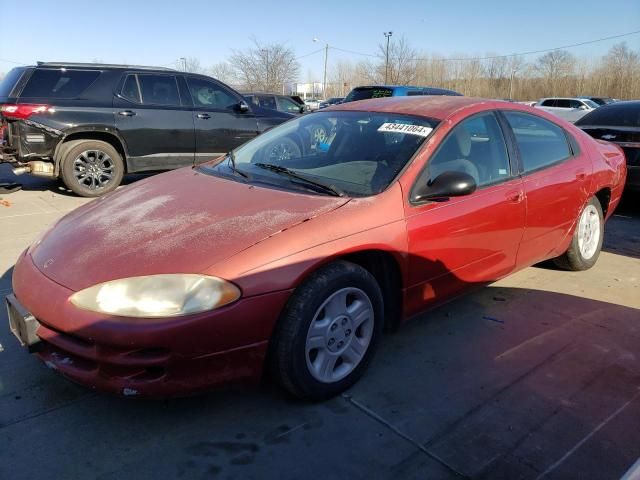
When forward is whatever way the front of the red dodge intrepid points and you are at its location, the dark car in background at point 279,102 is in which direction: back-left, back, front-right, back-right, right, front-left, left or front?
back-right

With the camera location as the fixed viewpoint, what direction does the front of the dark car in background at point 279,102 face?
facing to the right of the viewer

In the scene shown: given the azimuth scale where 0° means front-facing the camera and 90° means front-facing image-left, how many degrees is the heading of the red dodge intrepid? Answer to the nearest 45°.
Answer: approximately 45°

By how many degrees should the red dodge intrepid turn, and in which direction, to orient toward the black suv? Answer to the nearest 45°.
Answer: approximately 90° to its right

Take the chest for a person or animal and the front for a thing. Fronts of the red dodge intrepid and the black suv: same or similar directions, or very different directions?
very different directions

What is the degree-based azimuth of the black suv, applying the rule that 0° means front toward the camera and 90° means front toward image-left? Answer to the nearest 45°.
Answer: approximately 225°

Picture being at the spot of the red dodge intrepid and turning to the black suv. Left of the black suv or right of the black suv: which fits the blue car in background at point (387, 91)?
right

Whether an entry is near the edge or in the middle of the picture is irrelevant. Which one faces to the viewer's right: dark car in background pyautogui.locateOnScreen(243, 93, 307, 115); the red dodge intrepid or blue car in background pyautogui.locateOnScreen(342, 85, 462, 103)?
dark car in background pyautogui.locateOnScreen(243, 93, 307, 115)
